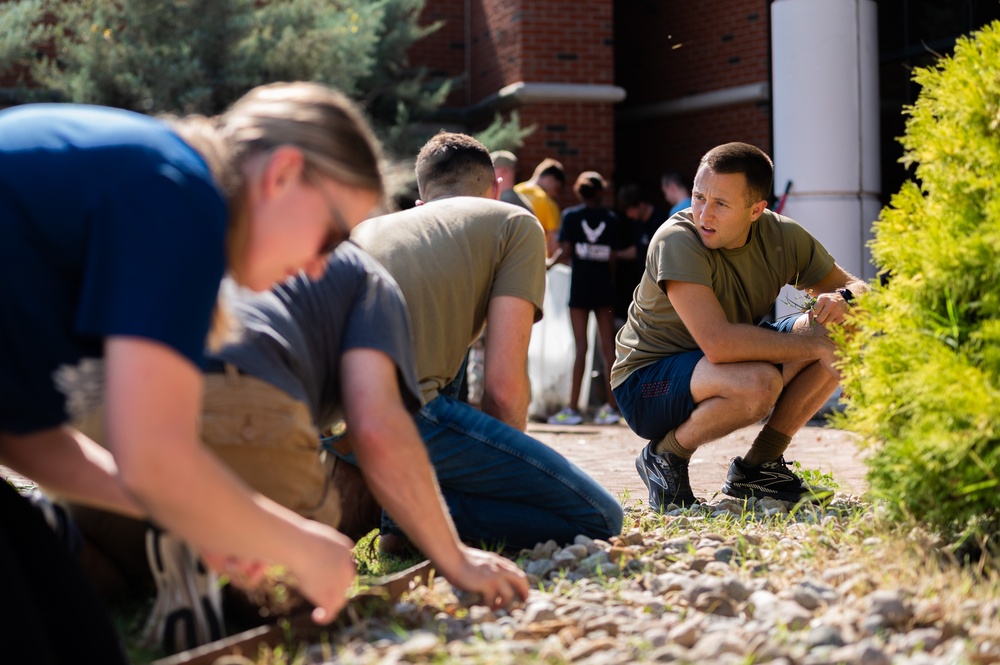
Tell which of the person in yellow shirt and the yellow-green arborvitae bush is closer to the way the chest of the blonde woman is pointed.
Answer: the yellow-green arborvitae bush

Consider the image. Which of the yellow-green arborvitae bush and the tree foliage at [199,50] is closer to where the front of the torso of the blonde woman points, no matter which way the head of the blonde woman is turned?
the yellow-green arborvitae bush

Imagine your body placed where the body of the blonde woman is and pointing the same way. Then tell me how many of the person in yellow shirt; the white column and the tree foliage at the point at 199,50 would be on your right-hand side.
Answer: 0

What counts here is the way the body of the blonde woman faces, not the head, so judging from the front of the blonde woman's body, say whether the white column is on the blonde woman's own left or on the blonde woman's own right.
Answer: on the blonde woman's own left

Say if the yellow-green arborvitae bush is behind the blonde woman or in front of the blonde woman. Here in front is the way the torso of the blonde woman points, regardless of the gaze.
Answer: in front

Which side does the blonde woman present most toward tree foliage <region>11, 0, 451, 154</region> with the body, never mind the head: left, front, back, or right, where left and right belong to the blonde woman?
left

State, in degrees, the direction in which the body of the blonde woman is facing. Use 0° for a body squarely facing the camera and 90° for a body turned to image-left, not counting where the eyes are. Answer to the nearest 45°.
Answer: approximately 270°

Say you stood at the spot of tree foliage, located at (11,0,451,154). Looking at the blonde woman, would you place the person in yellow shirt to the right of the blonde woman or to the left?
left
